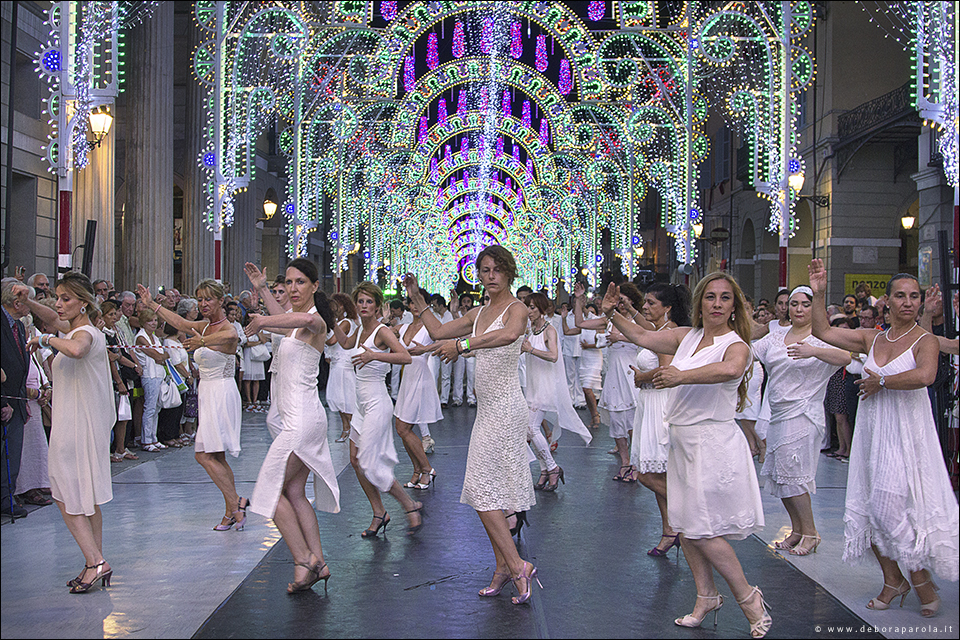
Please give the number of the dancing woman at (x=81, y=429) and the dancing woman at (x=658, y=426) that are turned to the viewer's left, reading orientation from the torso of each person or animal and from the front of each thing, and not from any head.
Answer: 2

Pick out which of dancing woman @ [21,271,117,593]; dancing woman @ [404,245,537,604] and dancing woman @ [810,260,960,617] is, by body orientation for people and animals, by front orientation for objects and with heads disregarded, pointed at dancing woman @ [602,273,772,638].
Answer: dancing woman @ [810,260,960,617]

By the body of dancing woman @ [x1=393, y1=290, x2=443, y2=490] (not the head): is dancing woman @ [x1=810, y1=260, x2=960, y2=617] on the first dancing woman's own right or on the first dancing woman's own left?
on the first dancing woman's own left

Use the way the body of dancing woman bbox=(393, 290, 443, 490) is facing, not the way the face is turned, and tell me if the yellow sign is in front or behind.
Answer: behind

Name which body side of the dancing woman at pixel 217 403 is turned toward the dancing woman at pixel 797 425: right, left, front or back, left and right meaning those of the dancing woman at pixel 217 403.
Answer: left

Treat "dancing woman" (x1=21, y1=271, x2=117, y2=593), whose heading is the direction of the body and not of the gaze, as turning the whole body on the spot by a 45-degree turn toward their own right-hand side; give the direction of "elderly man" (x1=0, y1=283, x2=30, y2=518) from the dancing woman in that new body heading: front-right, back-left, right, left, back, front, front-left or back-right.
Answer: front-right

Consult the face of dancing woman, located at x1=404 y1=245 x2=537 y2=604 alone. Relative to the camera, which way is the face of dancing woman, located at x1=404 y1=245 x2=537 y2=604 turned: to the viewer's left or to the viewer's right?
to the viewer's left

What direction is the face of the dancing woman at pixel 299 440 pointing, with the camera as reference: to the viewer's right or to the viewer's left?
to the viewer's left

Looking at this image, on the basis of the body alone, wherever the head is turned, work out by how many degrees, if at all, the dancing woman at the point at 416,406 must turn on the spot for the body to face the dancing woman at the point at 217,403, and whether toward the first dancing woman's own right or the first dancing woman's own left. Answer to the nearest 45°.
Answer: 0° — they already face them

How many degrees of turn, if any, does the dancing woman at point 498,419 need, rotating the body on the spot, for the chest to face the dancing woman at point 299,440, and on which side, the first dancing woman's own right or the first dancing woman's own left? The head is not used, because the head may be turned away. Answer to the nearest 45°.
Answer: approximately 45° to the first dancing woman's own right
